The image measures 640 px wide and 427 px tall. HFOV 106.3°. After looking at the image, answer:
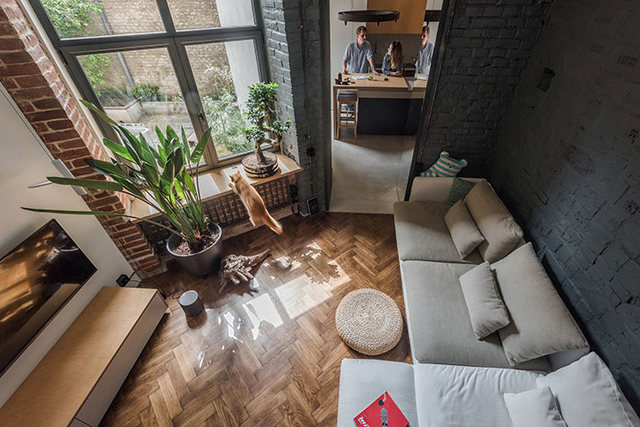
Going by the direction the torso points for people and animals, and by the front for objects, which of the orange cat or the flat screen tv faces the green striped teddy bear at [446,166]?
the flat screen tv

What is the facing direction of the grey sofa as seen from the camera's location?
facing to the left of the viewer

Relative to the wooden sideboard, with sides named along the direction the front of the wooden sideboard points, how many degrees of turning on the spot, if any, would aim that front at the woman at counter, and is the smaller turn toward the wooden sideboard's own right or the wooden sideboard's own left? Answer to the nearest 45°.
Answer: approximately 45° to the wooden sideboard's own left

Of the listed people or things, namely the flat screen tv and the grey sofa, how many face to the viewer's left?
1

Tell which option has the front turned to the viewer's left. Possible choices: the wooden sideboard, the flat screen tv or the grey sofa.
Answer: the grey sofa

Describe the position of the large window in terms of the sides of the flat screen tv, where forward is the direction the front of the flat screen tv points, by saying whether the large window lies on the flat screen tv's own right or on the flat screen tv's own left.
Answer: on the flat screen tv's own left

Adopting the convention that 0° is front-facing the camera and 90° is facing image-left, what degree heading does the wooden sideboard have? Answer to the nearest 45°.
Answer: approximately 315°

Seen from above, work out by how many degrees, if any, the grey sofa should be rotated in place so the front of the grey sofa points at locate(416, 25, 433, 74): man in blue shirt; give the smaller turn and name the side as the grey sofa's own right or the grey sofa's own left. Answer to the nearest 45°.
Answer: approximately 45° to the grey sofa's own right
